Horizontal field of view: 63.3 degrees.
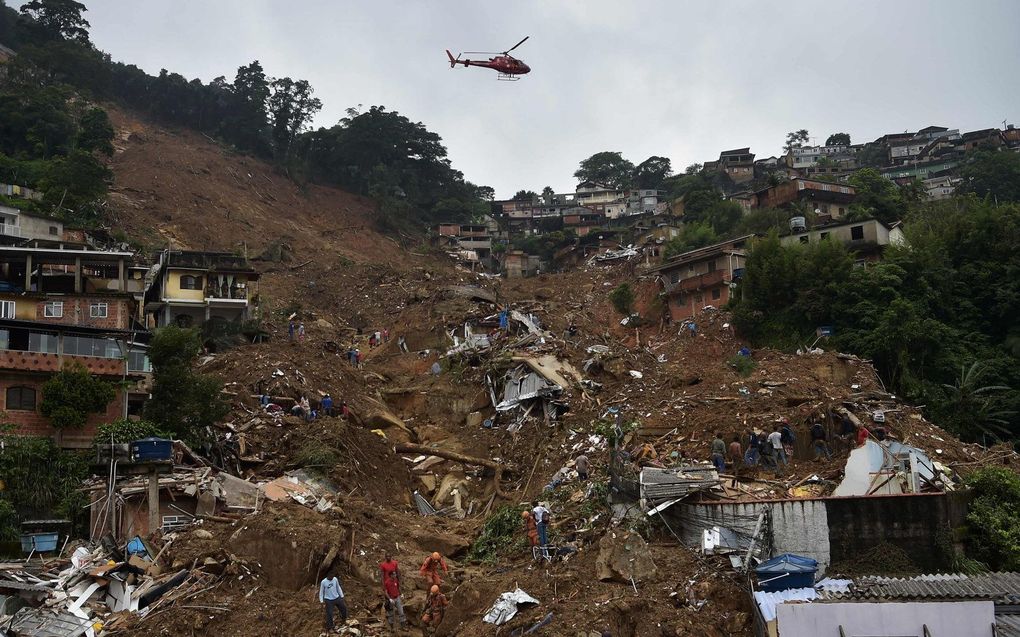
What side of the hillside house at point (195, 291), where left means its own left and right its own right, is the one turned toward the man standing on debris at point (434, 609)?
front

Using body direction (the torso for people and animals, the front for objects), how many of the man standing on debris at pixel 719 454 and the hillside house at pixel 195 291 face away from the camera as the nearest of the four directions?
1

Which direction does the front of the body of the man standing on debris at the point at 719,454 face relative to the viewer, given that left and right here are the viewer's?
facing away from the viewer

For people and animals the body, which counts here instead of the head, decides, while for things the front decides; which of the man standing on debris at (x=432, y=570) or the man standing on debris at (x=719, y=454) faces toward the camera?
the man standing on debris at (x=432, y=570)

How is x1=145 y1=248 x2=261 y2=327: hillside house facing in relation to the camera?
toward the camera

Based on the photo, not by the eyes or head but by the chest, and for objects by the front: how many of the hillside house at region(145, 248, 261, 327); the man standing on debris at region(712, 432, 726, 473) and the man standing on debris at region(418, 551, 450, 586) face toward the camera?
2

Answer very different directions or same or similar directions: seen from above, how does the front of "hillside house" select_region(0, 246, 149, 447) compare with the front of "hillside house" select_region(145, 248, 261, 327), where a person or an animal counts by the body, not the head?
same or similar directions

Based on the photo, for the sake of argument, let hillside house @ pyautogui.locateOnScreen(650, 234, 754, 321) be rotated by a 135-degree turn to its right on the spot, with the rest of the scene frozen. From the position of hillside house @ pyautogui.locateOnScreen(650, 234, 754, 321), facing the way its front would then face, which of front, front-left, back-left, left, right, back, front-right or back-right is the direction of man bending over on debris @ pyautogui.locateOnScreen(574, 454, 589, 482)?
back

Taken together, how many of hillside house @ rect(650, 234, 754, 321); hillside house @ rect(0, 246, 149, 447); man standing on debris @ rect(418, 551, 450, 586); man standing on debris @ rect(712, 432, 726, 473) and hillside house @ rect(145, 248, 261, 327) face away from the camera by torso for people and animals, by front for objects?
1

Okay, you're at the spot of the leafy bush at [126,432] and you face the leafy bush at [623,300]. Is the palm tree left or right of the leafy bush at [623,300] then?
right

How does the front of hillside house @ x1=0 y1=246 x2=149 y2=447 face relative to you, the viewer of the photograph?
facing the viewer

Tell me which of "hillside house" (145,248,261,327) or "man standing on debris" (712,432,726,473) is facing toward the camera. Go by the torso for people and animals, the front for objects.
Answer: the hillside house

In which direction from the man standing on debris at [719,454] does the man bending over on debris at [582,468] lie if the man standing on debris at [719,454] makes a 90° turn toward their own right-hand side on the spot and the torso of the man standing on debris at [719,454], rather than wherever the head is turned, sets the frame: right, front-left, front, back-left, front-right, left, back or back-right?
back
